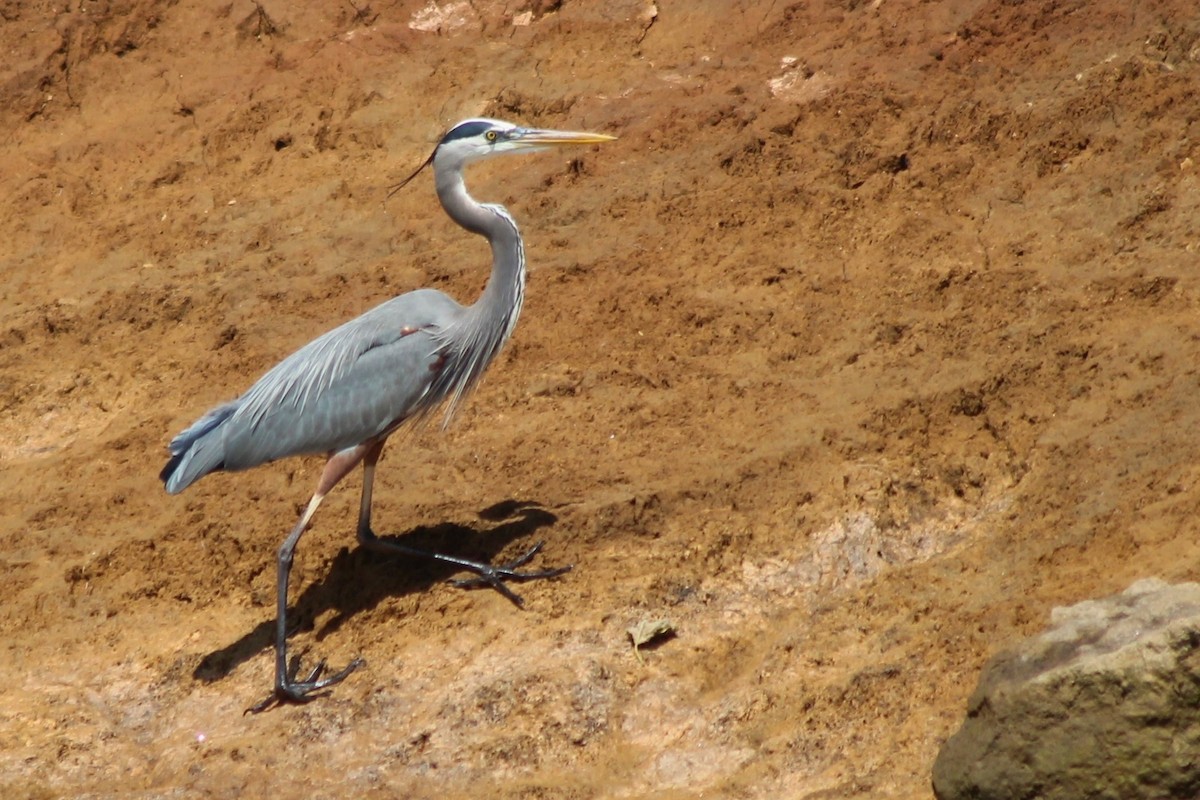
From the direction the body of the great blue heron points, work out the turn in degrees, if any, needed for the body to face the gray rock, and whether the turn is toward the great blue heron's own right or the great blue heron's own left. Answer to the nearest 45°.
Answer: approximately 45° to the great blue heron's own right

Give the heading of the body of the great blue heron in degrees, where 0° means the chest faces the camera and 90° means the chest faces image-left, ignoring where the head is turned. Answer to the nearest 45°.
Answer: approximately 270°
